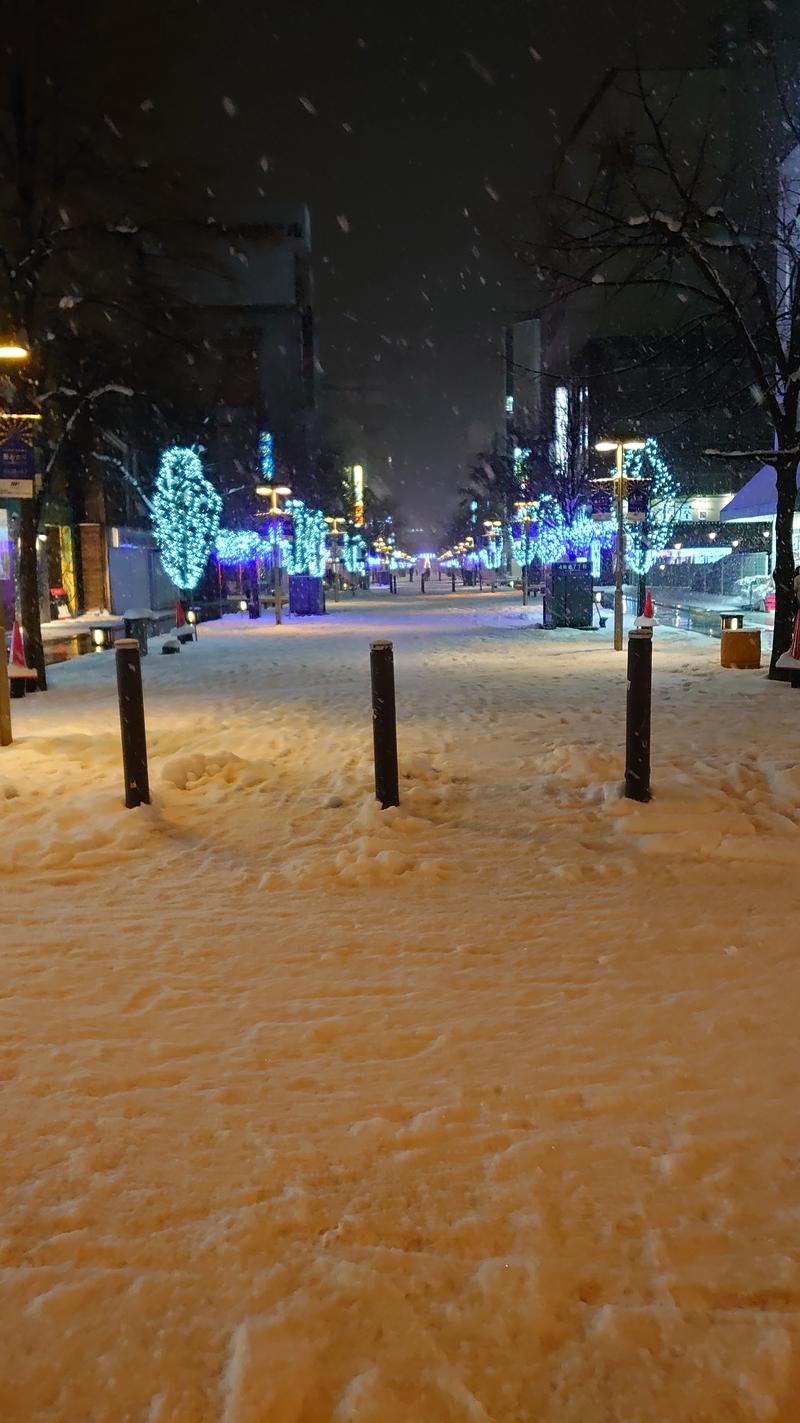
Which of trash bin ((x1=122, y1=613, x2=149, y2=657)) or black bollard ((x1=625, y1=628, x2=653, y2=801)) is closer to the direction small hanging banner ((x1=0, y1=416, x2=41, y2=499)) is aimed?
the black bollard

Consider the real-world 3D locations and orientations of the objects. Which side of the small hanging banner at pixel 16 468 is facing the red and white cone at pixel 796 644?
left

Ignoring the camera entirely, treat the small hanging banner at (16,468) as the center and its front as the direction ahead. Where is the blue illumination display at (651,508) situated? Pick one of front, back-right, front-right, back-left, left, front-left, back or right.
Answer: back-left

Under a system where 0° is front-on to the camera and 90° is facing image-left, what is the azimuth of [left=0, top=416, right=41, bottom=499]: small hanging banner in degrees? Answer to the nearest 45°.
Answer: approximately 0°

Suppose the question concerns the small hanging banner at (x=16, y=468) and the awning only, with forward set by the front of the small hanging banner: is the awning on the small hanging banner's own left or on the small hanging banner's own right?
on the small hanging banner's own left

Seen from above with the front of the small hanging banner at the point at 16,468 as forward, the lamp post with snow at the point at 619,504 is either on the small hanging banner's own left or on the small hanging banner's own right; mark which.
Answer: on the small hanging banner's own left

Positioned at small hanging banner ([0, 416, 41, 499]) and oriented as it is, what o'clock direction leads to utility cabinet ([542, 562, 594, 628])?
The utility cabinet is roughly at 8 o'clock from the small hanging banner.

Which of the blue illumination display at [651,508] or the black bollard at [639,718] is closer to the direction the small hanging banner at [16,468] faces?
the black bollard
